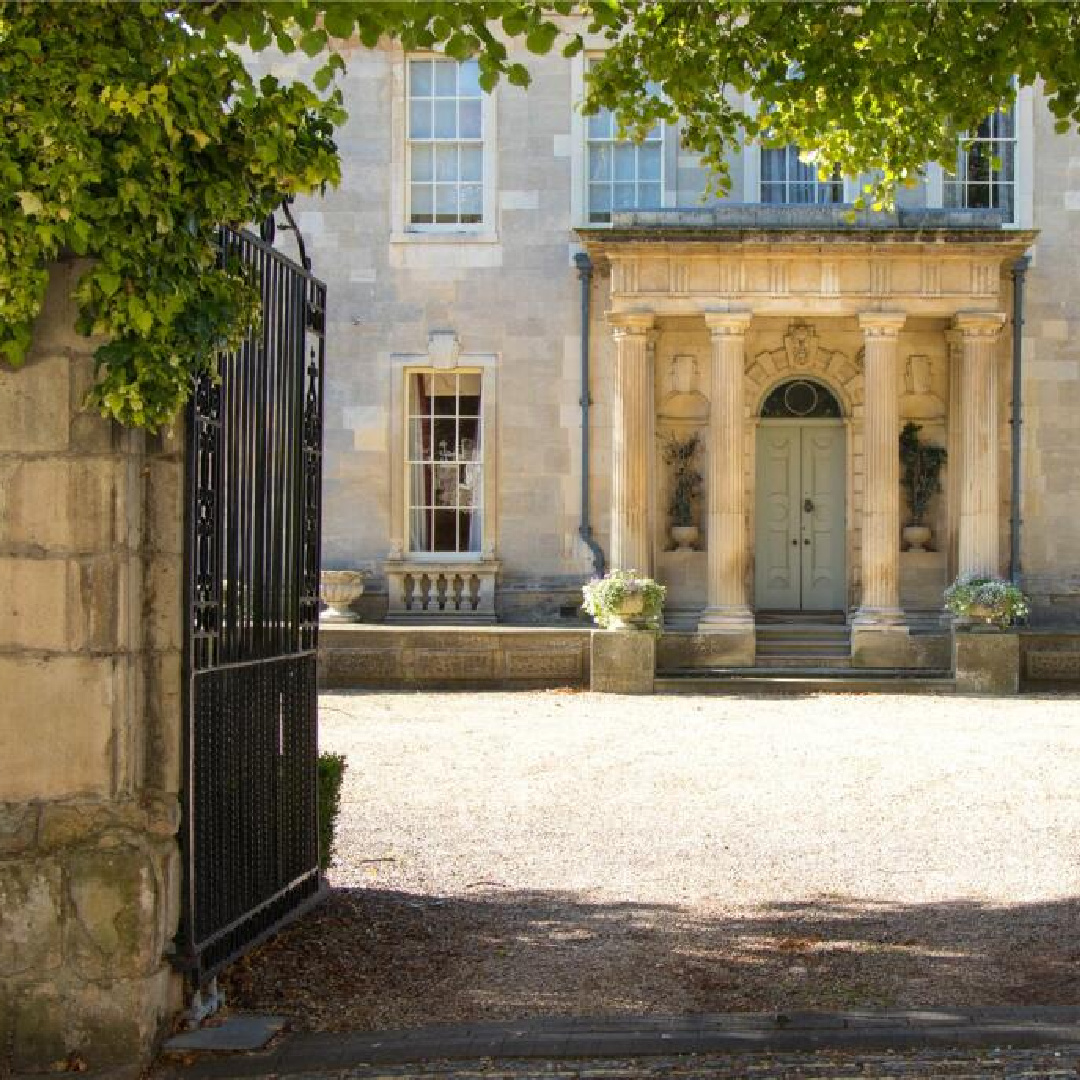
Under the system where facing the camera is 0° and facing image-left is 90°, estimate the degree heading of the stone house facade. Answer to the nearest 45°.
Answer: approximately 0°

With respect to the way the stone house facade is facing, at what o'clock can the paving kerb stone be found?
The paving kerb stone is roughly at 12 o'clock from the stone house facade.

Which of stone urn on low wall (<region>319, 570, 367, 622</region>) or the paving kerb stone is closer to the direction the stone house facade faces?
the paving kerb stone

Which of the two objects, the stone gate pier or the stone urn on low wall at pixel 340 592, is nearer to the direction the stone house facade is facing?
the stone gate pier

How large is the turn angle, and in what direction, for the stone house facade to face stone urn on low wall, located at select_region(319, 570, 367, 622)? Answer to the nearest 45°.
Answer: approximately 45° to its right

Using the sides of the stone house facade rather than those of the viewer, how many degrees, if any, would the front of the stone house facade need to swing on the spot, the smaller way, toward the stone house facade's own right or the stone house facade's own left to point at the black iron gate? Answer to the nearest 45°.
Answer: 0° — it already faces it

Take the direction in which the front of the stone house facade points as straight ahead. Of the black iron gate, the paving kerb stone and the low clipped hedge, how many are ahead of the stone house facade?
3

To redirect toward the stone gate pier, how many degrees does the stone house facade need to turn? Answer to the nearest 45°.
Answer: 0° — it already faces it

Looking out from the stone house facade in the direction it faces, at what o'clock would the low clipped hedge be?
The low clipped hedge is roughly at 12 o'clock from the stone house facade.

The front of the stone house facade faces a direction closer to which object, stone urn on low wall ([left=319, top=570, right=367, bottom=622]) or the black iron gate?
the black iron gate
